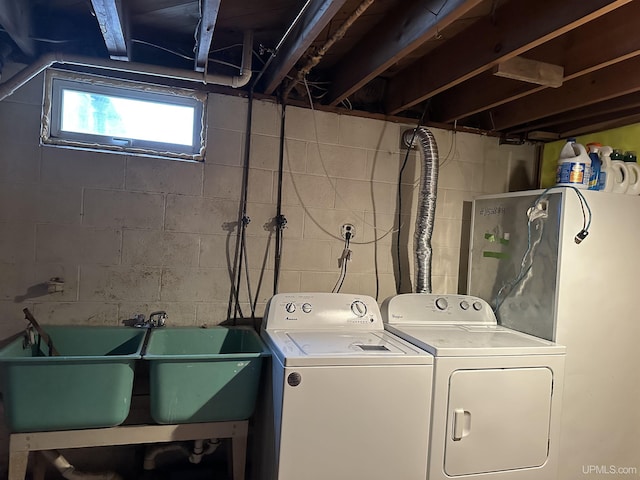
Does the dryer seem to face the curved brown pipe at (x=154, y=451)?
no

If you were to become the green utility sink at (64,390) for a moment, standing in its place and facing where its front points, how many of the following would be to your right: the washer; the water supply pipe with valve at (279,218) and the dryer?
0

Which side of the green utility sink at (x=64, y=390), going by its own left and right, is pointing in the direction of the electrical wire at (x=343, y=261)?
left

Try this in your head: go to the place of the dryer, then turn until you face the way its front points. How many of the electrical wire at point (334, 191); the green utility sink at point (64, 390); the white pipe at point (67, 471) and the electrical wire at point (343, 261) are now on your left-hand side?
0

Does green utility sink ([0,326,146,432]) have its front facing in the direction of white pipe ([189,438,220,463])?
no

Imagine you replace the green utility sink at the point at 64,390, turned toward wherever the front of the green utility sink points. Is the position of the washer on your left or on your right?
on your left

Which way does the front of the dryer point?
toward the camera

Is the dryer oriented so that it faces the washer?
no

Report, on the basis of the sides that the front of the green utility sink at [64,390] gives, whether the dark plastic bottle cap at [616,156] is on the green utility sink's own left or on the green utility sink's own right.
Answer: on the green utility sink's own left

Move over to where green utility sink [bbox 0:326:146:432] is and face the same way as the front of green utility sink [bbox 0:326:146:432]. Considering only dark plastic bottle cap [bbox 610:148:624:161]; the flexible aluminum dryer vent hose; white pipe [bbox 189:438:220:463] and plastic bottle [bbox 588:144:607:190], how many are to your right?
0

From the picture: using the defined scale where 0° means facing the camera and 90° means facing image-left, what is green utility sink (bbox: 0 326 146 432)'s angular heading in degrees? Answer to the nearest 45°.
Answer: approximately 0°

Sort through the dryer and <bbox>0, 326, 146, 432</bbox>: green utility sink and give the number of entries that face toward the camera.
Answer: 2

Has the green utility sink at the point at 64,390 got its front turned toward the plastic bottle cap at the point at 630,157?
no

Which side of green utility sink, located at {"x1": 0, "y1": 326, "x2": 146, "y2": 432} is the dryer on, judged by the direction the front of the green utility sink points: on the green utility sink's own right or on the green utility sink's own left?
on the green utility sink's own left

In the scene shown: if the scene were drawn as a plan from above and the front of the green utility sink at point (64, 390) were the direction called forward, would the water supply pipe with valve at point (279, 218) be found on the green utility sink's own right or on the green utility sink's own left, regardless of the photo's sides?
on the green utility sink's own left
